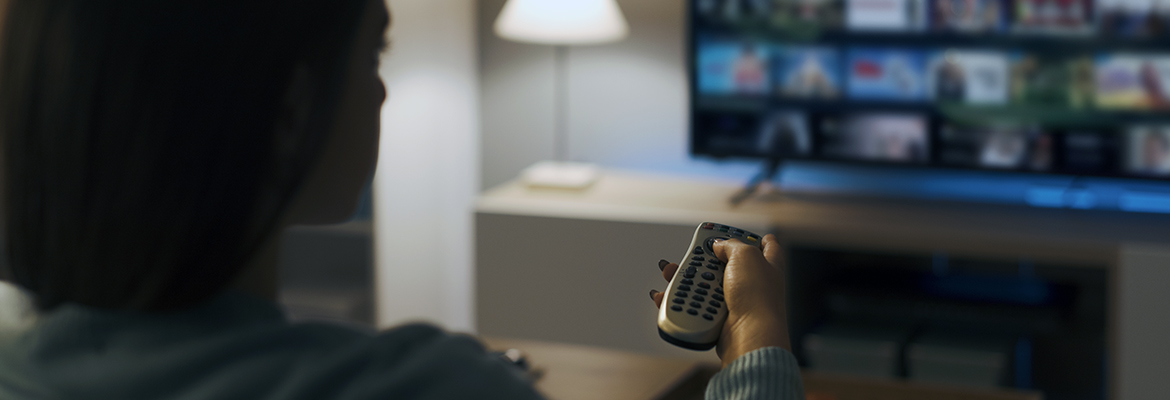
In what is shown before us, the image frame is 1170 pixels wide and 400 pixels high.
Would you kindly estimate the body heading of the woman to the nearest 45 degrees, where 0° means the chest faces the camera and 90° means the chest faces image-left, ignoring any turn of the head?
approximately 225°

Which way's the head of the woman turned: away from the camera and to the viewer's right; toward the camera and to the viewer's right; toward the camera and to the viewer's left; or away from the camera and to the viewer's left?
away from the camera and to the viewer's right

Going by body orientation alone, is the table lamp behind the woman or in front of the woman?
in front
